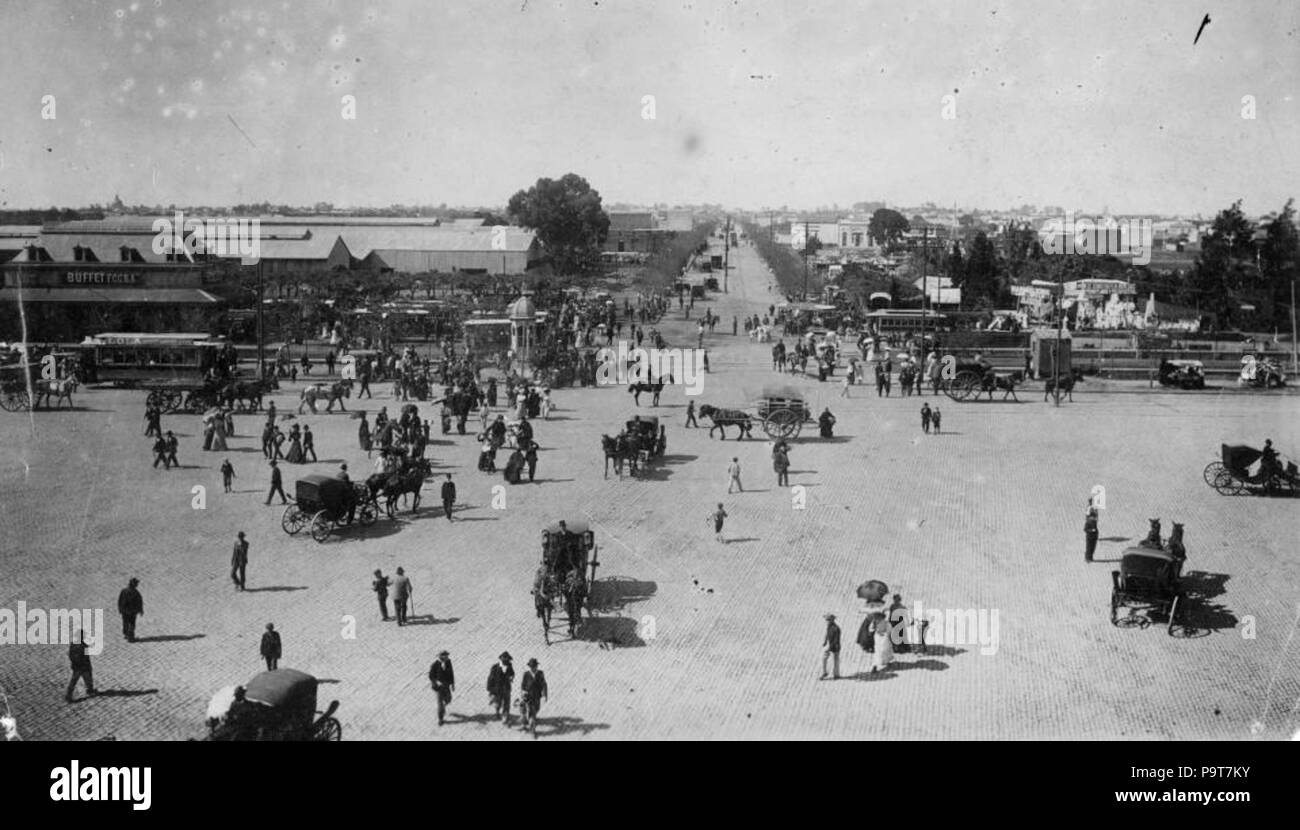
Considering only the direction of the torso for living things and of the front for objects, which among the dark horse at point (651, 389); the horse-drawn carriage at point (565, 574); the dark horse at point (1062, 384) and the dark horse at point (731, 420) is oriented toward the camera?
the horse-drawn carriage

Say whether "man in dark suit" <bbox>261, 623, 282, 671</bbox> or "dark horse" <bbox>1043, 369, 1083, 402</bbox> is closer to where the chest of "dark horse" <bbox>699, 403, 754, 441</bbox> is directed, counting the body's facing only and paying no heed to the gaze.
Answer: the man in dark suit

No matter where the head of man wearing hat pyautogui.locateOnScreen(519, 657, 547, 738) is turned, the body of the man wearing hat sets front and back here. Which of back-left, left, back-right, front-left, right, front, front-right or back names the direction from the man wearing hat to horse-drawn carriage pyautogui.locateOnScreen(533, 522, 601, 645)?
back

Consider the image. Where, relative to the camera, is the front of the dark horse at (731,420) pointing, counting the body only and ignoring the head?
to the viewer's left

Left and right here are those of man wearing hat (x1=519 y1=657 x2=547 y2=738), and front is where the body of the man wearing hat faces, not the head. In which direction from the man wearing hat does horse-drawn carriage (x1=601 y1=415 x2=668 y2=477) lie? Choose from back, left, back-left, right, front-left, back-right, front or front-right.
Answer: back

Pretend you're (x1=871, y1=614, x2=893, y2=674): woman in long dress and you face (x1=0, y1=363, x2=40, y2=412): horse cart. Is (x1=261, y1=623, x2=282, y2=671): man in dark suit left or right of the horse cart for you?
left

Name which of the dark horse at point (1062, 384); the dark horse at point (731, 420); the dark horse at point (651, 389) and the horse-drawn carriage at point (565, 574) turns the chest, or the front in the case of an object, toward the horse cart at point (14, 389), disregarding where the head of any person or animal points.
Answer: the dark horse at point (731, 420)

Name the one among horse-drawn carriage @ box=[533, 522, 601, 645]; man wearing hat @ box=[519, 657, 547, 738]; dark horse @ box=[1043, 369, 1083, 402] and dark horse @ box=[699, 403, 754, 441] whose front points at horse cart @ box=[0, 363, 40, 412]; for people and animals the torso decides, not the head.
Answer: dark horse @ box=[699, 403, 754, 441]
